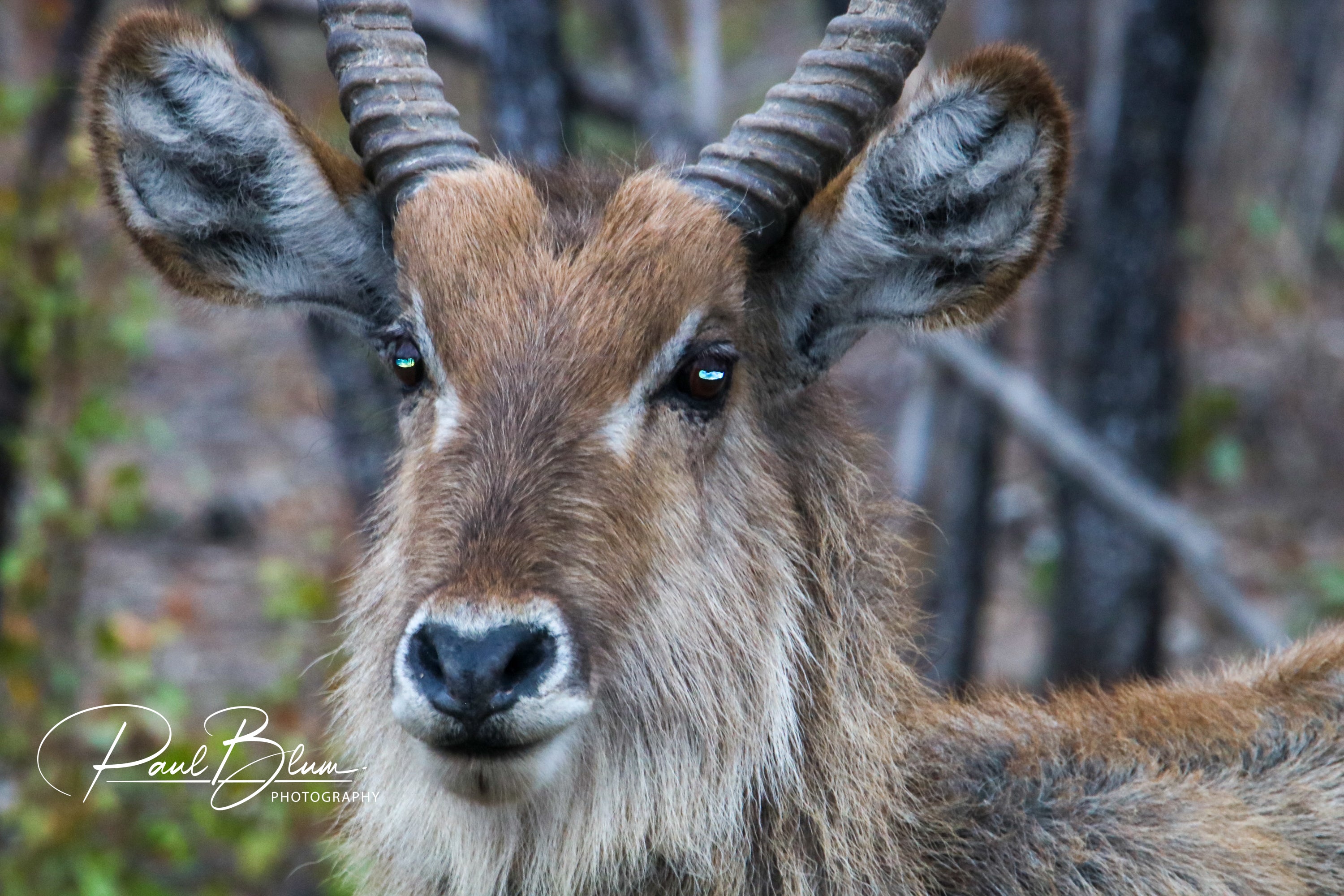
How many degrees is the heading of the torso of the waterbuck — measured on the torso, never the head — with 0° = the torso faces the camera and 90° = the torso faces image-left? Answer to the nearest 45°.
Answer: approximately 45°

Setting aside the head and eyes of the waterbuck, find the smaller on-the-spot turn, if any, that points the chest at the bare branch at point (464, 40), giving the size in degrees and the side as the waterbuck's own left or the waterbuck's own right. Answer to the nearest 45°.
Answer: approximately 90° to the waterbuck's own right

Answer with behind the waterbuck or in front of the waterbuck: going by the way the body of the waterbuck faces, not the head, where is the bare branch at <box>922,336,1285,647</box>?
behind

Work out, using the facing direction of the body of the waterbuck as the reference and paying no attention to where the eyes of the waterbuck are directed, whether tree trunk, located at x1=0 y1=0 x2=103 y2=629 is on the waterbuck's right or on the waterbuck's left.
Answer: on the waterbuck's right
